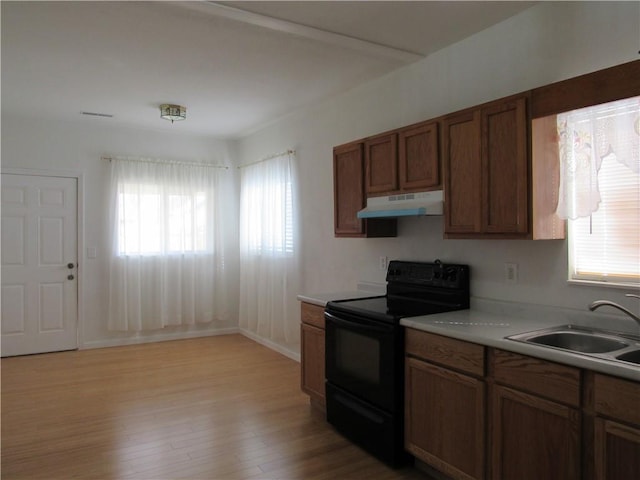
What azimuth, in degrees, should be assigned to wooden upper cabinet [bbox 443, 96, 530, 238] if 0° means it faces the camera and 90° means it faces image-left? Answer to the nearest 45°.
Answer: approximately 45°

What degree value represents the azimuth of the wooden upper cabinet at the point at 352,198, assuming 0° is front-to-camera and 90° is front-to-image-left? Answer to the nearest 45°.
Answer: approximately 45°
